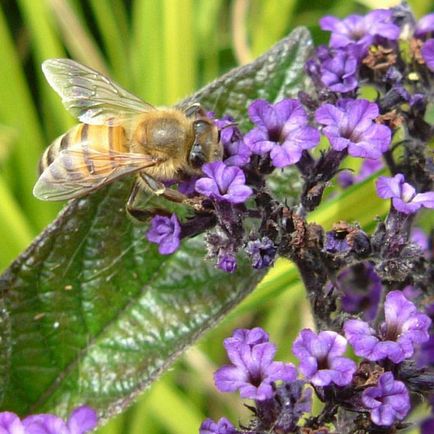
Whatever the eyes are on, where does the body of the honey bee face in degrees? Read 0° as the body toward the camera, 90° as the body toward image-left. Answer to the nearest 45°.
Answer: approximately 270°

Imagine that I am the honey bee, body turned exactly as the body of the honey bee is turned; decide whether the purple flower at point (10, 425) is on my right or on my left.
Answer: on my right

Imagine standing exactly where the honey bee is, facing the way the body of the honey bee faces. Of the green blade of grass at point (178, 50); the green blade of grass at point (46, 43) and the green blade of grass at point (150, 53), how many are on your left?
3

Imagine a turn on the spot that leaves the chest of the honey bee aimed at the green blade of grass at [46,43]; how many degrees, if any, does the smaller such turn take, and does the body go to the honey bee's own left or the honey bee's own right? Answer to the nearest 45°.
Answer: approximately 90° to the honey bee's own left

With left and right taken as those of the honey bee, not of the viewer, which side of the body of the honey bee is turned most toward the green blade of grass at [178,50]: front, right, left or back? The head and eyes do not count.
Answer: left

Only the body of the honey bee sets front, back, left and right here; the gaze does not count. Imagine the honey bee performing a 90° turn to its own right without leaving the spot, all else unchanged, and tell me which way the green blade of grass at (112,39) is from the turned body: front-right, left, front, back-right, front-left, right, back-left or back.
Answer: back

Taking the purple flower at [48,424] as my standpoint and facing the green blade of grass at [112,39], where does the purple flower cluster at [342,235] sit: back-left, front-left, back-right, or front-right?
front-right

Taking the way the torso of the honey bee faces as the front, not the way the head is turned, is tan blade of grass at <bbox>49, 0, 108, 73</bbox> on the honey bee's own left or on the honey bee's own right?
on the honey bee's own left

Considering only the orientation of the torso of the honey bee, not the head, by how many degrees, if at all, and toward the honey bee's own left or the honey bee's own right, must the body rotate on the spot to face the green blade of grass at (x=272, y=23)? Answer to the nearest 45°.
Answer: approximately 45° to the honey bee's own left
